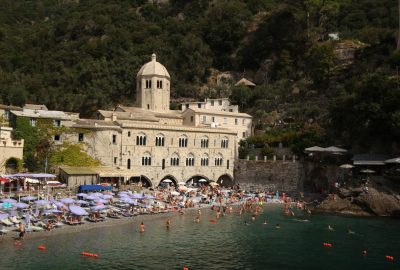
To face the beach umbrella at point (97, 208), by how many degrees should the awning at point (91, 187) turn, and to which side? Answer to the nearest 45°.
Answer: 0° — it already faces it

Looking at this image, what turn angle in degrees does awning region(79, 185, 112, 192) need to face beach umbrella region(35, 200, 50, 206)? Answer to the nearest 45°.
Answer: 0° — it already faces it

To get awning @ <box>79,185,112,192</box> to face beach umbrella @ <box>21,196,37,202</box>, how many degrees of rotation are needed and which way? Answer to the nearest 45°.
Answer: approximately 45° to its right

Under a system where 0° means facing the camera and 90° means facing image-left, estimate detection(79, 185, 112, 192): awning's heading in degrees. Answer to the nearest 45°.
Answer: approximately 0°
